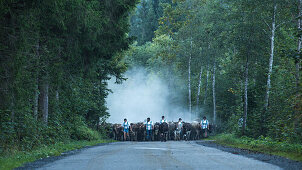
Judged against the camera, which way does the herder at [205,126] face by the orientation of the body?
toward the camera

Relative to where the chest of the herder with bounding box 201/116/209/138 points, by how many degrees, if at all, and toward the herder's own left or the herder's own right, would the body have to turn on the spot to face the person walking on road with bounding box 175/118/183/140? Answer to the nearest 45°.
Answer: approximately 45° to the herder's own right

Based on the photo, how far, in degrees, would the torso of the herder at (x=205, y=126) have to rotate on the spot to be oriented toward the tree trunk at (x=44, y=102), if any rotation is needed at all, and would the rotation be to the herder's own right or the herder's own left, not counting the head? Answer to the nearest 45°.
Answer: approximately 45° to the herder's own right
